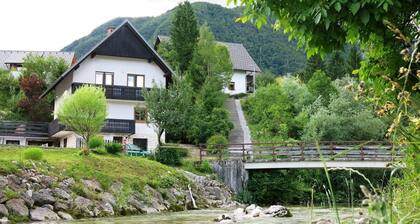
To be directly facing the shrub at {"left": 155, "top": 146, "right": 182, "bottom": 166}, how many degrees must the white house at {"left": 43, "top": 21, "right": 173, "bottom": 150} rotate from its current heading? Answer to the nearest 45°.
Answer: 0° — it already faces it

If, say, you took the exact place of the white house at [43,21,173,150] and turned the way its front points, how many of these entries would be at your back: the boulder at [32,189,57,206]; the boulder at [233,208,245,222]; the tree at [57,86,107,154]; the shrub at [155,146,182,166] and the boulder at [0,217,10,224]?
0

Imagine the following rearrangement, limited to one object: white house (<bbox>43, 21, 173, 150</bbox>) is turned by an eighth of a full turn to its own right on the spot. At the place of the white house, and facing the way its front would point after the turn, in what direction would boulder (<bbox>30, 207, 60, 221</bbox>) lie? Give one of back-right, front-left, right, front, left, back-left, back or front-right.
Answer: front-left

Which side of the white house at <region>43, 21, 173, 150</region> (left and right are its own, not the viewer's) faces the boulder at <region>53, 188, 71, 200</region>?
front

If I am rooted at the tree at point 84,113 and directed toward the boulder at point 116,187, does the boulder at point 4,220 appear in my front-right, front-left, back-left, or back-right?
front-right

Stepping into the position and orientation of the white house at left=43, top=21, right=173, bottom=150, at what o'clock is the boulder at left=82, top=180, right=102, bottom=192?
The boulder is roughly at 12 o'clock from the white house.

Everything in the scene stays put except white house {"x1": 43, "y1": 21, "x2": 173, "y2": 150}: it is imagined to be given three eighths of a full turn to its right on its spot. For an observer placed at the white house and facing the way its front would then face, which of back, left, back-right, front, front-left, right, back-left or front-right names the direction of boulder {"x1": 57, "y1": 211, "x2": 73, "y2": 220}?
back-left

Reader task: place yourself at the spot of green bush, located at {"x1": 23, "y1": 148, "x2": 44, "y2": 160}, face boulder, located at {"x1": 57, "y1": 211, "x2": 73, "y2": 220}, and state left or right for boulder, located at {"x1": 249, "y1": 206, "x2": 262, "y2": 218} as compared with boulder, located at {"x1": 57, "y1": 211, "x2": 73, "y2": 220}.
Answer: left

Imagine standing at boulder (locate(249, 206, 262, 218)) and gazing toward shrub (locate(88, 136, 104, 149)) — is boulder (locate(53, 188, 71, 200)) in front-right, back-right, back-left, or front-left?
front-left

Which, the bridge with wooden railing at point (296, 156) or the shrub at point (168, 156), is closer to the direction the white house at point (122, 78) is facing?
the shrub

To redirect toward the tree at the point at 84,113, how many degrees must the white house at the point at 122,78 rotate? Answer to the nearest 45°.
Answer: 0° — it already faces it

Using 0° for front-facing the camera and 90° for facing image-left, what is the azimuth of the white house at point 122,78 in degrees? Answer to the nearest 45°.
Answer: approximately 0°

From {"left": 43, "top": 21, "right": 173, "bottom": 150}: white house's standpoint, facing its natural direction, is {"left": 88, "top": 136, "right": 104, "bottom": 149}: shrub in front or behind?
in front

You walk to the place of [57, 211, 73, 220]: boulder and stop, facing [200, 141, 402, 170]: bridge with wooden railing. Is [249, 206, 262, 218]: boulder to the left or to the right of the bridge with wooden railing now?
right

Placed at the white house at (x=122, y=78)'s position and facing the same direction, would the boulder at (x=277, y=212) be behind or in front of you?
in front

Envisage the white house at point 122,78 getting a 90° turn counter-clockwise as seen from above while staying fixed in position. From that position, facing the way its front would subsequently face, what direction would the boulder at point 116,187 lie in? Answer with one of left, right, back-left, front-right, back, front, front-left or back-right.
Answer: right

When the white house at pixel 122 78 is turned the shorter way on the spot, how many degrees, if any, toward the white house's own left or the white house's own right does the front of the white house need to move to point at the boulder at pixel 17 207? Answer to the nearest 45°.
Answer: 0° — it already faces it

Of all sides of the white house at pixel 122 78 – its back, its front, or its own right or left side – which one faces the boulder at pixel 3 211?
front
